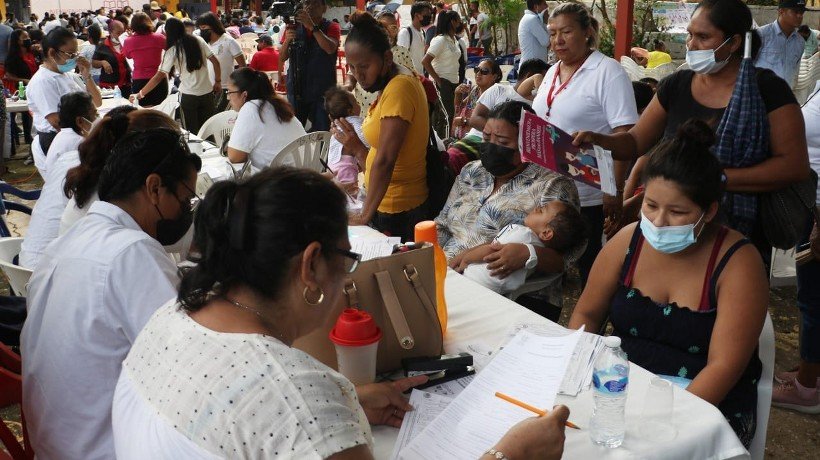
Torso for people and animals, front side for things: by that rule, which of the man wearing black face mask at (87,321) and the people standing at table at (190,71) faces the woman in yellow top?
the man wearing black face mask

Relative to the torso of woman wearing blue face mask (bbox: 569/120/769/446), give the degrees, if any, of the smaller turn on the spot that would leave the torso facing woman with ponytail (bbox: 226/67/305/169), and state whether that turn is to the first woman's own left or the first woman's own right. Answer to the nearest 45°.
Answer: approximately 90° to the first woman's own right

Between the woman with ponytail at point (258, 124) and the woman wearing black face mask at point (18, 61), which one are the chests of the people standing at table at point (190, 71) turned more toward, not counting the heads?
the woman wearing black face mask

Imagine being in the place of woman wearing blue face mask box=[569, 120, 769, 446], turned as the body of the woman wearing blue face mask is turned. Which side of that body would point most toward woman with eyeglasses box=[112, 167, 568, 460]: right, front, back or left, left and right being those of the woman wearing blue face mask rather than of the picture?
front

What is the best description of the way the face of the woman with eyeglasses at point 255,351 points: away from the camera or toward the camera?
away from the camera

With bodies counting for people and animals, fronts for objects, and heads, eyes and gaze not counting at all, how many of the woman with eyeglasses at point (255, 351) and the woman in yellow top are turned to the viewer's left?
1

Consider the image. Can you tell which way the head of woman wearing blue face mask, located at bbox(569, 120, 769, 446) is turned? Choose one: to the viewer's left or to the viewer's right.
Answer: to the viewer's left

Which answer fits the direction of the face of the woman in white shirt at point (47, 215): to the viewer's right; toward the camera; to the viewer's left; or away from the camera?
to the viewer's right

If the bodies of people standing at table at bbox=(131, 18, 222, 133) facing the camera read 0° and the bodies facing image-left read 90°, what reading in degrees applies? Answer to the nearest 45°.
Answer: approximately 135°
